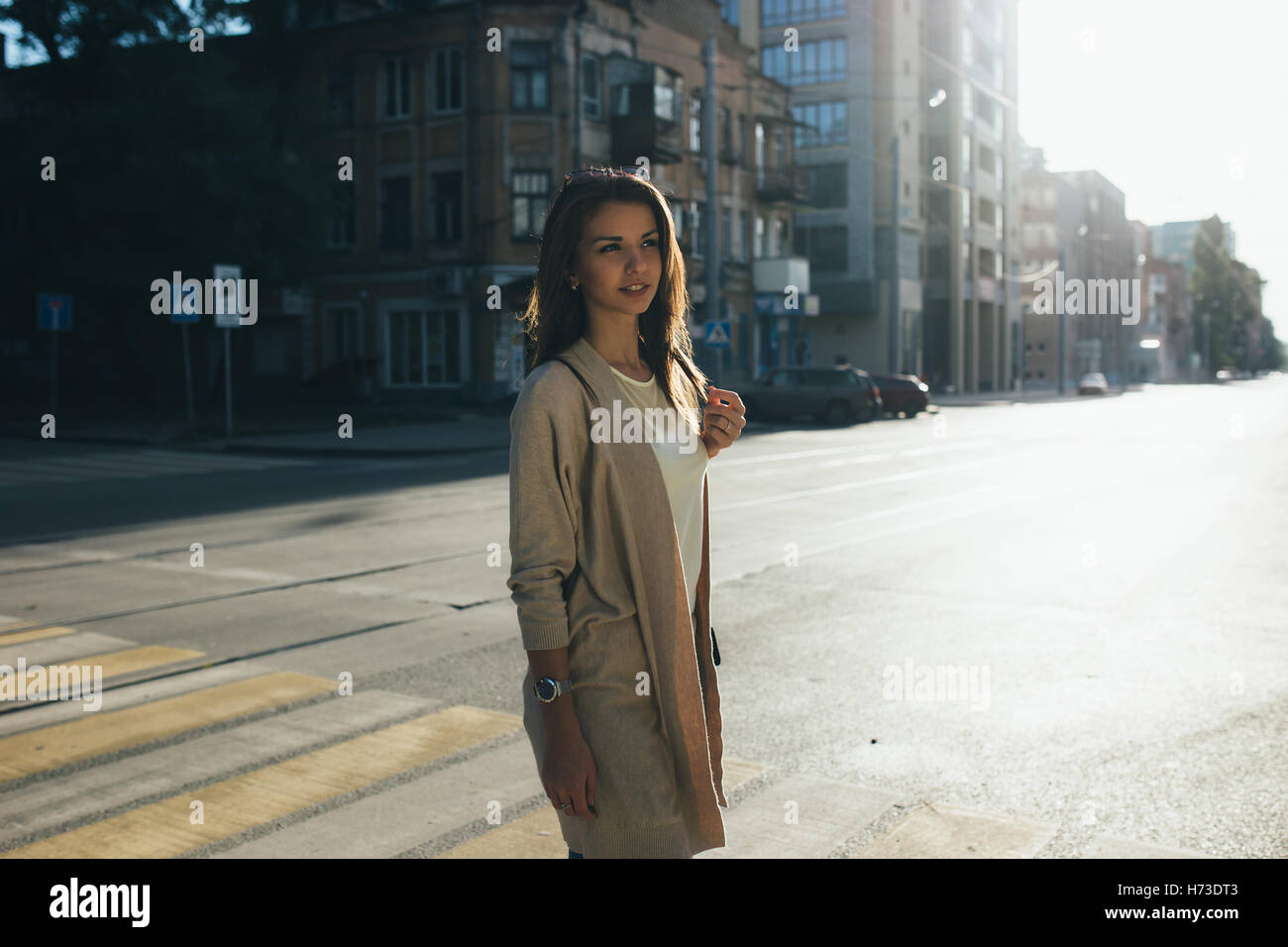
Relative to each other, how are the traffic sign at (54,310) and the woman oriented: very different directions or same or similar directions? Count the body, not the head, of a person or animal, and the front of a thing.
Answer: same or similar directions

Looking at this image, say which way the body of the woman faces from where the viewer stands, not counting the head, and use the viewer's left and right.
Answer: facing the viewer and to the right of the viewer

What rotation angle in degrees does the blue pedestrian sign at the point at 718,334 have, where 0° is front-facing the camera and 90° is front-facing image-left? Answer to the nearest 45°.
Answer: approximately 0°

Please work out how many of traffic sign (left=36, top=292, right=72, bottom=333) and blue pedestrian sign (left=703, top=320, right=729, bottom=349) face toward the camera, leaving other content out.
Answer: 2

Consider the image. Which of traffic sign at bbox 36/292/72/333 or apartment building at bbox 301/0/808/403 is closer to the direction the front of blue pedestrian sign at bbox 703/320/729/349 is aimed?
the traffic sign

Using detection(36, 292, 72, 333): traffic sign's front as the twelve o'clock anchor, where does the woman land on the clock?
The woman is roughly at 12 o'clock from the traffic sign.

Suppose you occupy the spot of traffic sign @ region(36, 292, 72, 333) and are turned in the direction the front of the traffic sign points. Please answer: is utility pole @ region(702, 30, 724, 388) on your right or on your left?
on your left

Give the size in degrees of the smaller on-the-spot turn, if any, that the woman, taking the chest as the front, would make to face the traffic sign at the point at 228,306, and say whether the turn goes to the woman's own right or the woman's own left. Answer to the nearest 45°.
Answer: approximately 135° to the woman's own left

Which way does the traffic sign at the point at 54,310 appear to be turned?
toward the camera

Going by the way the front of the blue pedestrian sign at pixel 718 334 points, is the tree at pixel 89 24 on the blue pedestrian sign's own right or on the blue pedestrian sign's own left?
on the blue pedestrian sign's own right

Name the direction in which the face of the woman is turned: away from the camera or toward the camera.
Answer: toward the camera
